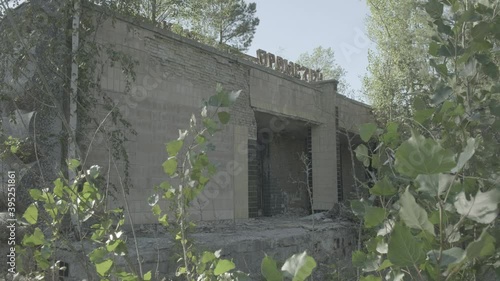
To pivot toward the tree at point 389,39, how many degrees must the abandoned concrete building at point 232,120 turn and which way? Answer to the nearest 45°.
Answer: approximately 90° to its left

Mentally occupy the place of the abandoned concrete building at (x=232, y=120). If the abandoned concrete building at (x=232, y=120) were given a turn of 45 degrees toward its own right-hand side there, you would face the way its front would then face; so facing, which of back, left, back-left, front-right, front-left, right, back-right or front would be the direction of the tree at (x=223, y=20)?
back

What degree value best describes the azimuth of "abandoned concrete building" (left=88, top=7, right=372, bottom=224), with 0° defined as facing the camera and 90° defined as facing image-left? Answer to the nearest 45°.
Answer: approximately 315°
